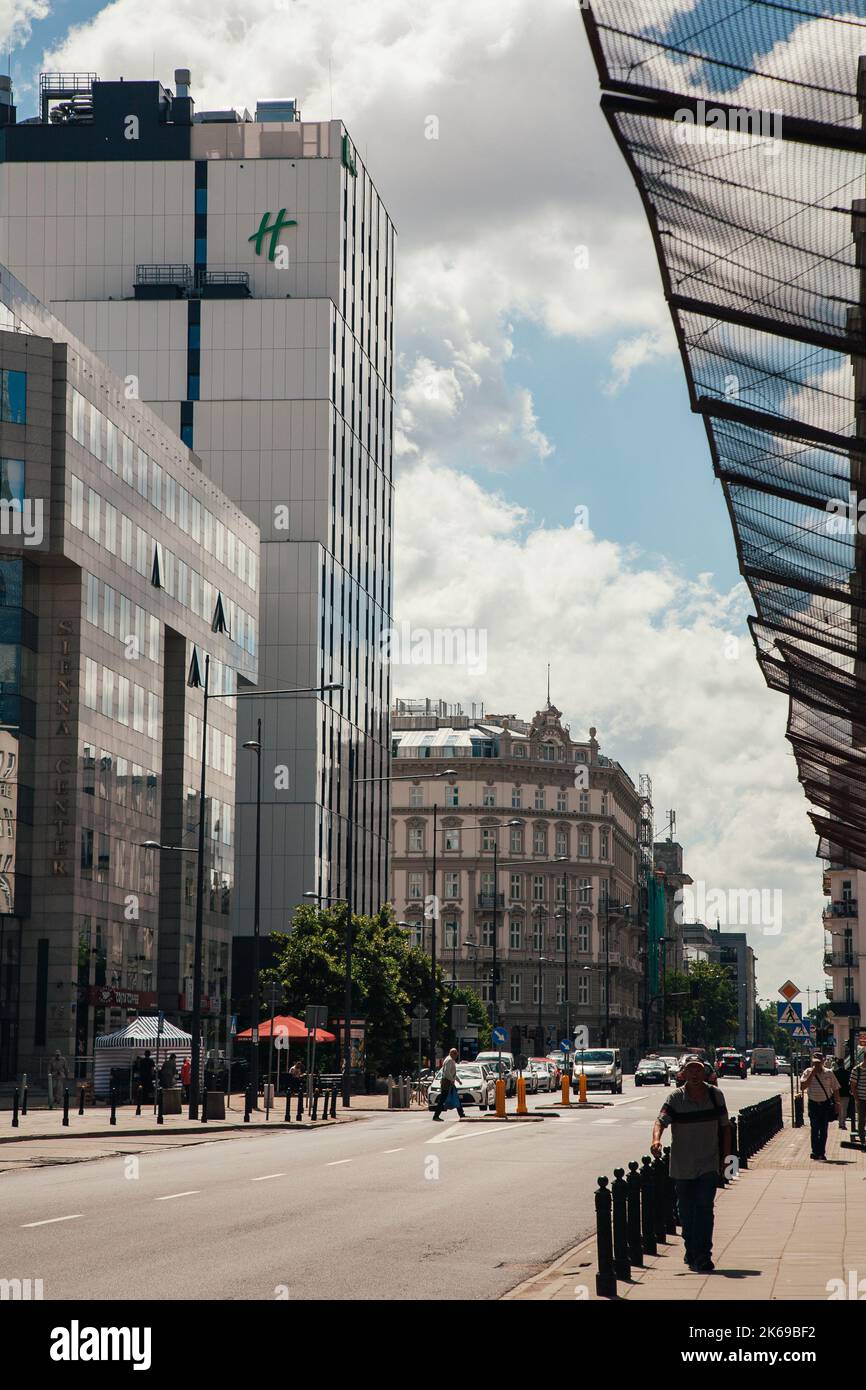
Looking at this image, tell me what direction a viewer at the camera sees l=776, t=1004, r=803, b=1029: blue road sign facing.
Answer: facing the viewer

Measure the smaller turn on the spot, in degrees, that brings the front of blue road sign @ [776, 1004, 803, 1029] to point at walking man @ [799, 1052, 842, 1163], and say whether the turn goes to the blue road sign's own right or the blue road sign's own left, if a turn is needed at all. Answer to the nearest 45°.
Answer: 0° — it already faces them

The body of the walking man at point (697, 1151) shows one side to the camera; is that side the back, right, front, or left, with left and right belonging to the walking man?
front

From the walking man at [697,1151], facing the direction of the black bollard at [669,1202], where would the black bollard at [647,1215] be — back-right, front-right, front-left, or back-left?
front-left

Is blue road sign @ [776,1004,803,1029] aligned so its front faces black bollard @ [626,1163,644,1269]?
yes

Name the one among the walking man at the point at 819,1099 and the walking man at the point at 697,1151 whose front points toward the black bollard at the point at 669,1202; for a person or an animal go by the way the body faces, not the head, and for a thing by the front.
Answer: the walking man at the point at 819,1099

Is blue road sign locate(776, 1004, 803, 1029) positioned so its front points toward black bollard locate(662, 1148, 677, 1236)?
yes

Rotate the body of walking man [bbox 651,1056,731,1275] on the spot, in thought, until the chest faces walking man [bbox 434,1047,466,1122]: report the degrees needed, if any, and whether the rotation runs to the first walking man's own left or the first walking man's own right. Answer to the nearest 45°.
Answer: approximately 180°

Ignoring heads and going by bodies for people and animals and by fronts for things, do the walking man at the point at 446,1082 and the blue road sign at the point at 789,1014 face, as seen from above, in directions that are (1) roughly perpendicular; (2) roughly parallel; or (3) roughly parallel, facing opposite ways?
roughly perpendicular

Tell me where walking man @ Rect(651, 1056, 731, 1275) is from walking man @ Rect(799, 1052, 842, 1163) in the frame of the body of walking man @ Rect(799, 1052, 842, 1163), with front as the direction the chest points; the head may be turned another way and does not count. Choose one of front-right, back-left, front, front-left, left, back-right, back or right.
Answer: front

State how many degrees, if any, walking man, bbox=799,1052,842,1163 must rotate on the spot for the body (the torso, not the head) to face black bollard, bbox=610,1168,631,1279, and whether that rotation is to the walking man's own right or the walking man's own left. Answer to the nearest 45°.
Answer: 0° — they already face it

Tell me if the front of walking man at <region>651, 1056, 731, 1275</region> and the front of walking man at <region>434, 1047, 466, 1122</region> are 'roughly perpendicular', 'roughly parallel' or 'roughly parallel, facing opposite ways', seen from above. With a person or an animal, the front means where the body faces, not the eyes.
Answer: roughly perpendicular
